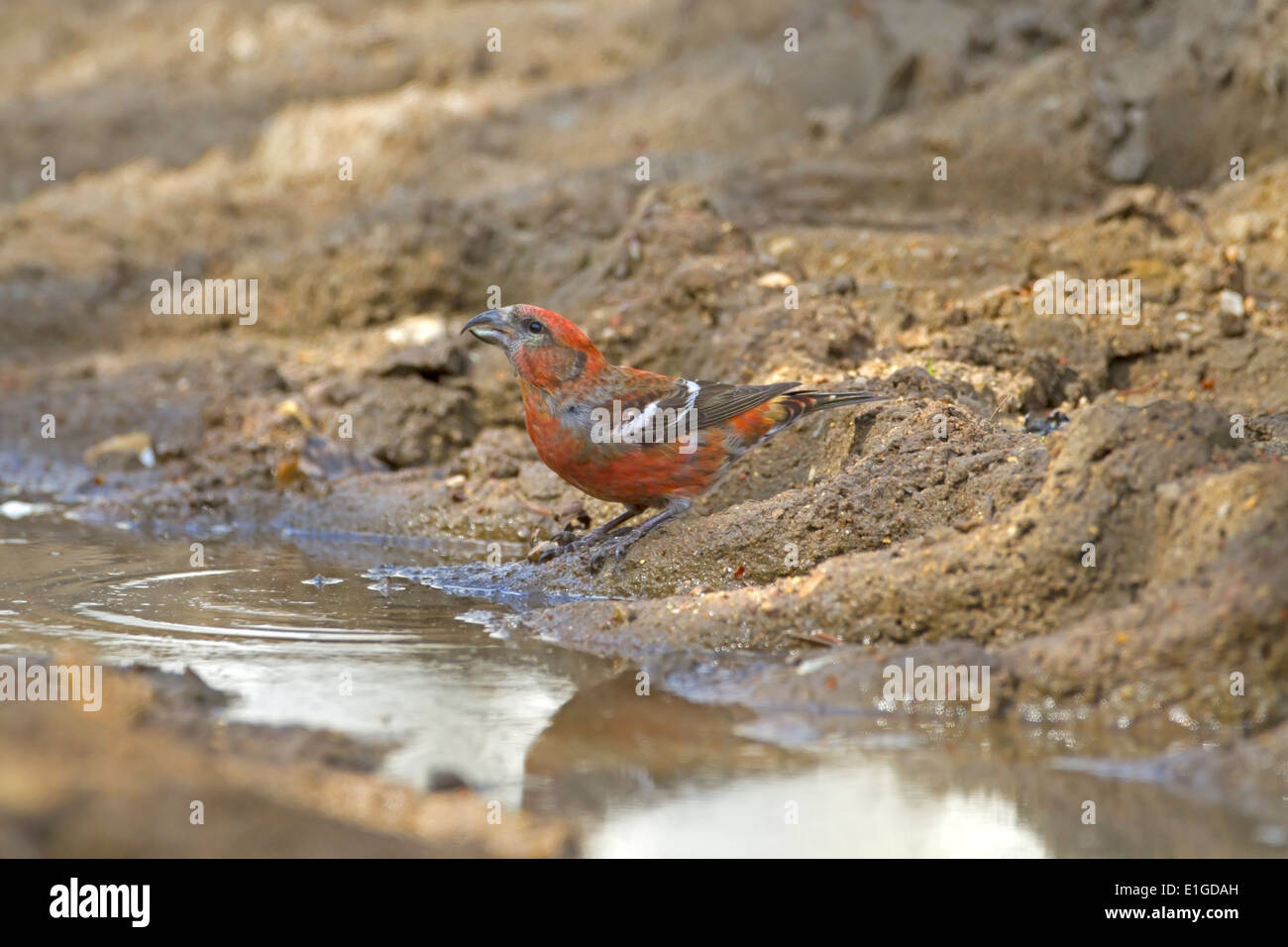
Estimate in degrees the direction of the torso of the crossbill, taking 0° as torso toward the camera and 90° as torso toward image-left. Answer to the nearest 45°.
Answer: approximately 90°
